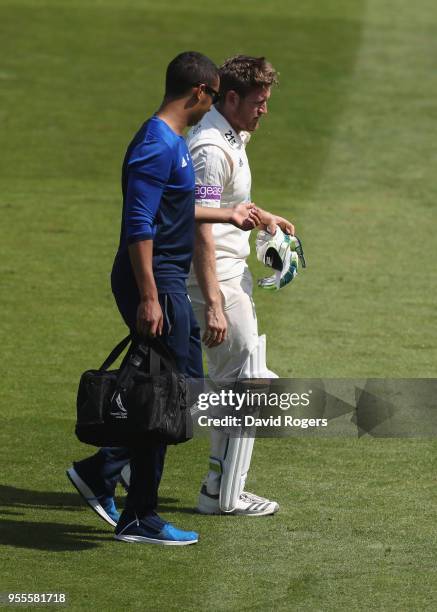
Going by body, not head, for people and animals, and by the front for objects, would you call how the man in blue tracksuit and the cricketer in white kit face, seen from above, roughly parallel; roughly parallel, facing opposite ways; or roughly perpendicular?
roughly parallel

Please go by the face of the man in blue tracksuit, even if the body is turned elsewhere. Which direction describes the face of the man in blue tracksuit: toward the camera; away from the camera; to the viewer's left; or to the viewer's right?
to the viewer's right

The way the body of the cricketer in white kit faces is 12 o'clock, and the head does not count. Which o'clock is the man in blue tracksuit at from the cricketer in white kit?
The man in blue tracksuit is roughly at 4 o'clock from the cricketer in white kit.

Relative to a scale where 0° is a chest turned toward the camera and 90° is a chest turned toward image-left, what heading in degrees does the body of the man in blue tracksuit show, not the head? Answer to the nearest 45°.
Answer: approximately 270°
